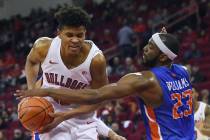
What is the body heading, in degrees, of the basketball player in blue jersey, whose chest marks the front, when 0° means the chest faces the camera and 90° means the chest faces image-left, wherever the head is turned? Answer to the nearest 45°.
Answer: approximately 135°

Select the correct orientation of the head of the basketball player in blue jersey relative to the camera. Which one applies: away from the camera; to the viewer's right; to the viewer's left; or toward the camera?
to the viewer's left

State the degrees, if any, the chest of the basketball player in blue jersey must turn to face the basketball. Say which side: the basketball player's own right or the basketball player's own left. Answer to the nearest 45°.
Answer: approximately 45° to the basketball player's own left

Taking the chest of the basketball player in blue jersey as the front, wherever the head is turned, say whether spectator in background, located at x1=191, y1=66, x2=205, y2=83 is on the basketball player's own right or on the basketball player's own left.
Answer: on the basketball player's own right

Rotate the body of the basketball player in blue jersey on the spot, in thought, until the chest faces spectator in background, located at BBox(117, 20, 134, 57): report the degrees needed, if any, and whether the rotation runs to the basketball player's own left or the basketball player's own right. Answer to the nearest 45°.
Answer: approximately 45° to the basketball player's own right
